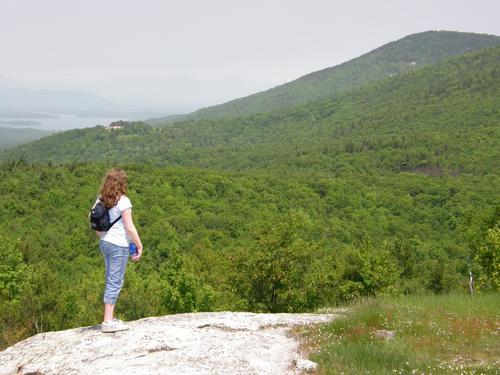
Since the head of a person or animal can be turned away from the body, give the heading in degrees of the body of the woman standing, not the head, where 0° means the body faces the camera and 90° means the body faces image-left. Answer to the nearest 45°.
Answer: approximately 225°
